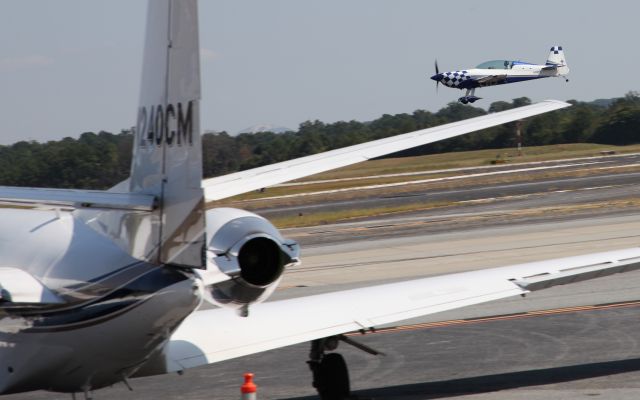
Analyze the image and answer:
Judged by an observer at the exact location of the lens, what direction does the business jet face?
facing away from the viewer and to the left of the viewer
